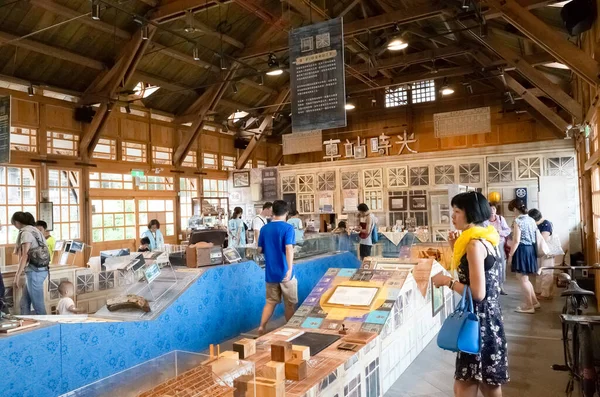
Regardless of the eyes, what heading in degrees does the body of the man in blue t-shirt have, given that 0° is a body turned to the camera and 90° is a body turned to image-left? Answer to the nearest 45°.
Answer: approximately 225°

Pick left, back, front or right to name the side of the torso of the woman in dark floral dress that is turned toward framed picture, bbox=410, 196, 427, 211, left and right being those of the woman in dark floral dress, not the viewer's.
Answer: right

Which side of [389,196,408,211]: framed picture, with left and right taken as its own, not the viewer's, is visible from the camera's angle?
front

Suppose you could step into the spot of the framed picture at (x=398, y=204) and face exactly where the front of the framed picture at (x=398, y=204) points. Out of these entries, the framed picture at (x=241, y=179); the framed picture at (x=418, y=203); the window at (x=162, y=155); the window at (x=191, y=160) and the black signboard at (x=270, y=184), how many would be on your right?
4

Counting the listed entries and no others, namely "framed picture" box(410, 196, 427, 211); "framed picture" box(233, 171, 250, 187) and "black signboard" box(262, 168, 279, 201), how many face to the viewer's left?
0

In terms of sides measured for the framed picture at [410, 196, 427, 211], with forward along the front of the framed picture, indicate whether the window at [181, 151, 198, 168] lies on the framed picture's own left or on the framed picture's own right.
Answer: on the framed picture's own right

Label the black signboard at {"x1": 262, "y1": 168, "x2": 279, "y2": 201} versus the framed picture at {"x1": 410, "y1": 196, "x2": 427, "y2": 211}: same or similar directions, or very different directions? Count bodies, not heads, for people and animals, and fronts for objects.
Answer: same or similar directions

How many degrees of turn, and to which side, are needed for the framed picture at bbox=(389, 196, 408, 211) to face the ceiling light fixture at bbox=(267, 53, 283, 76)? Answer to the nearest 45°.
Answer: approximately 45° to its right

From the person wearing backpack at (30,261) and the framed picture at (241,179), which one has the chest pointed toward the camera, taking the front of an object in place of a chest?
the framed picture

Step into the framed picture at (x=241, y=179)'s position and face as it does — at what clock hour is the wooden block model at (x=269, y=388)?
The wooden block model is roughly at 12 o'clock from the framed picture.

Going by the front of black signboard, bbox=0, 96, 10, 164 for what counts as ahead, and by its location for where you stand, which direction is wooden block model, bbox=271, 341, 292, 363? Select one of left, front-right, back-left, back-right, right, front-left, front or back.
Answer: front-right

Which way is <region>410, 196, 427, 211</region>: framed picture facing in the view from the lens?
facing the viewer

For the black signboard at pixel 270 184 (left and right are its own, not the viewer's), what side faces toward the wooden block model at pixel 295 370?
front

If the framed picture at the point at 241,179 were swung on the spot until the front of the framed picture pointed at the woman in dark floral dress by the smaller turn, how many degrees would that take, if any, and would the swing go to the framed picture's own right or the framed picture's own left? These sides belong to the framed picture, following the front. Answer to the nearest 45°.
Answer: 0° — it already faces them

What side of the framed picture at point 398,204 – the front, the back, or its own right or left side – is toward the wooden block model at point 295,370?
front

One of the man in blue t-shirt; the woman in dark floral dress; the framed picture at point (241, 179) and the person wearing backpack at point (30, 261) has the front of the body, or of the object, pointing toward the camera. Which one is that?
the framed picture

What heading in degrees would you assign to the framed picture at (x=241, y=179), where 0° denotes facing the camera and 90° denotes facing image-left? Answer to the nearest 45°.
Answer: approximately 0°

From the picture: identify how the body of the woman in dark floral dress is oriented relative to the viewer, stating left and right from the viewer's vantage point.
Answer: facing to the left of the viewer
